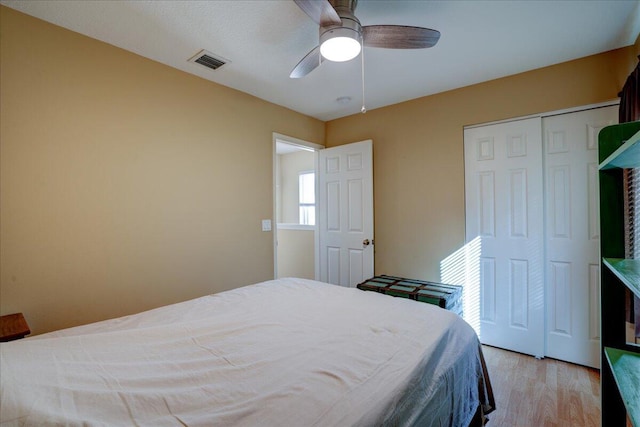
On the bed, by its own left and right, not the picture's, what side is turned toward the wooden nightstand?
left

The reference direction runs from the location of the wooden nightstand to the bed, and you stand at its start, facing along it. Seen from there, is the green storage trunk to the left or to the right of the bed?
left

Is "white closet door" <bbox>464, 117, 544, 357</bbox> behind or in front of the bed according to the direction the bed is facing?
in front

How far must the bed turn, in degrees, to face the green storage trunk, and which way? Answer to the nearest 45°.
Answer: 0° — it already faces it

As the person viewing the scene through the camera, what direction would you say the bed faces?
facing away from the viewer and to the right of the viewer
